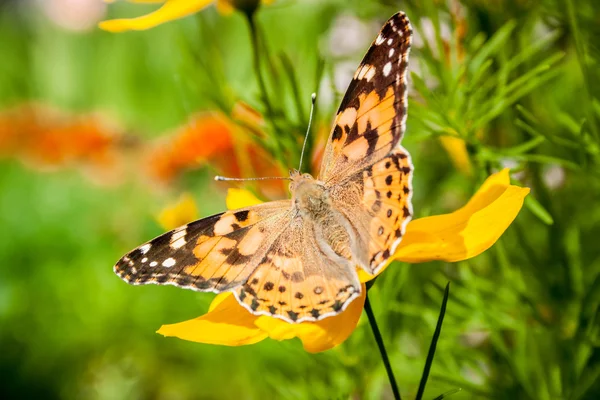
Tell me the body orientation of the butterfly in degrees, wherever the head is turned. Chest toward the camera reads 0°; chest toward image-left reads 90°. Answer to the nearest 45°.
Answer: approximately 135°
